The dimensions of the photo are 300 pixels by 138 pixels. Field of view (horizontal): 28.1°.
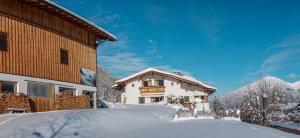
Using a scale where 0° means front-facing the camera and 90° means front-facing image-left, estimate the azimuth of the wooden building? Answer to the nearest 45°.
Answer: approximately 315°

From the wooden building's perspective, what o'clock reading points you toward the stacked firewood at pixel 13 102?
The stacked firewood is roughly at 2 o'clock from the wooden building.
